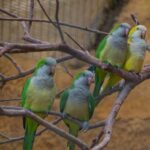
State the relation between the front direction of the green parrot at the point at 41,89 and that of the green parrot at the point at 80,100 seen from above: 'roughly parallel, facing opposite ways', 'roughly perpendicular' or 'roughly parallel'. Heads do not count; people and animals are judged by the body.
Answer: roughly parallel

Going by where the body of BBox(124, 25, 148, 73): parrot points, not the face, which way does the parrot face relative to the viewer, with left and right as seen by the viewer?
facing the viewer and to the right of the viewer

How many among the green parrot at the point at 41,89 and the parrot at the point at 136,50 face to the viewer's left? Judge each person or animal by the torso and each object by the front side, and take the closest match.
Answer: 0

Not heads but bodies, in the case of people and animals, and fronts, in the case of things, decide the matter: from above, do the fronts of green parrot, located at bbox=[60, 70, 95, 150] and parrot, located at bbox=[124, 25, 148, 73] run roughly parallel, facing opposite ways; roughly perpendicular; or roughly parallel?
roughly parallel
